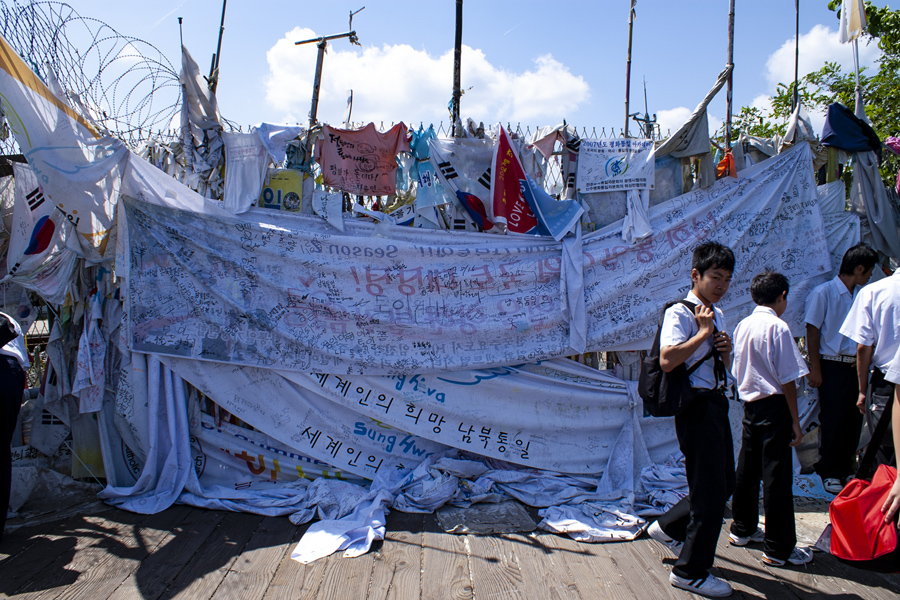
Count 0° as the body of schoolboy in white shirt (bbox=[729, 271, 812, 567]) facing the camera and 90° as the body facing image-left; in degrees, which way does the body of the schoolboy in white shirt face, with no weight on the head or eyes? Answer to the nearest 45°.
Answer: approximately 225°

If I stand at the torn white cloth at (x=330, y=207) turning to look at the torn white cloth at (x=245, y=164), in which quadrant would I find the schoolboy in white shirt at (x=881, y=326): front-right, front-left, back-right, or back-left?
back-left

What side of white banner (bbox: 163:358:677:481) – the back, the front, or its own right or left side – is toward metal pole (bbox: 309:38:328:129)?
back

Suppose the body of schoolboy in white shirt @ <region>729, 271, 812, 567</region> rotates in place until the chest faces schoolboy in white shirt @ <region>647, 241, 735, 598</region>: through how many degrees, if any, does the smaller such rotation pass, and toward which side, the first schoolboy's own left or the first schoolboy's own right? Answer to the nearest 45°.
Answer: approximately 180°
